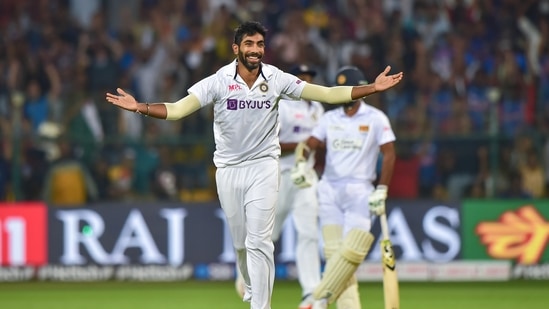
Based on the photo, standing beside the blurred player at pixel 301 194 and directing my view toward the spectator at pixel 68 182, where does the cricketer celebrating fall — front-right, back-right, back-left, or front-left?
back-left

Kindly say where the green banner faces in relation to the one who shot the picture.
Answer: facing the viewer

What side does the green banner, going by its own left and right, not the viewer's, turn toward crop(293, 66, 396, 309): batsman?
front

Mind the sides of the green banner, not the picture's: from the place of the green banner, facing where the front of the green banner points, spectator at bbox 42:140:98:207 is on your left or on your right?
on your right

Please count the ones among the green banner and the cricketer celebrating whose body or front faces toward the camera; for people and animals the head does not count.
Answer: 2

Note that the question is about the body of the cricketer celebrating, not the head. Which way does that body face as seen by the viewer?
toward the camera
